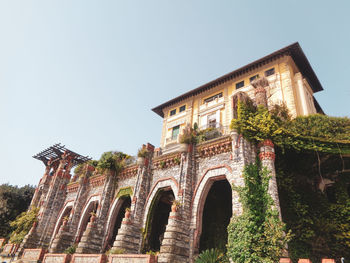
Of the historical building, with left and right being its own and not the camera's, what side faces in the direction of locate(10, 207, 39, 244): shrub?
right

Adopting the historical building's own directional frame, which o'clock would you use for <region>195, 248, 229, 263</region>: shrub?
The shrub is roughly at 10 o'clock from the historical building.

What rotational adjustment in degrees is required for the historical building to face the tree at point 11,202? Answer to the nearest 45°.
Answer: approximately 90° to its right

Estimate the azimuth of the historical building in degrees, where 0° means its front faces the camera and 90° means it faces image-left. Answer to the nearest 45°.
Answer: approximately 45°
